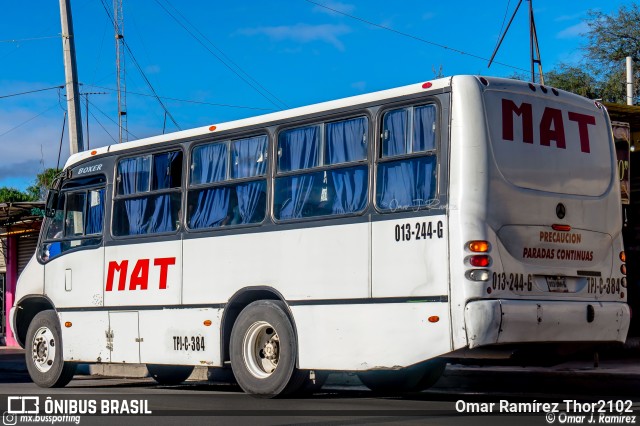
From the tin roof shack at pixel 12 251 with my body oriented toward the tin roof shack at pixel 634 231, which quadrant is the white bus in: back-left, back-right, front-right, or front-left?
front-right

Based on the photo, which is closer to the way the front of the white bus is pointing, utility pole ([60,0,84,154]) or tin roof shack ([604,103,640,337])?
the utility pole

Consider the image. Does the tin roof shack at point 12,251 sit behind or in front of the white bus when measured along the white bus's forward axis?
in front

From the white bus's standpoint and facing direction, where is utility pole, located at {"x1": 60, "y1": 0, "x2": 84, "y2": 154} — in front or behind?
in front

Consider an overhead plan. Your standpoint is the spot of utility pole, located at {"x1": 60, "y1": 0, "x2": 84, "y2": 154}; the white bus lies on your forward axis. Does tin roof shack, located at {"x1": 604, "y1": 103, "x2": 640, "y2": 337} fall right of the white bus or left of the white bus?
left

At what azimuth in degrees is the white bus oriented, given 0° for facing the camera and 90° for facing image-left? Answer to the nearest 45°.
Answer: approximately 135°

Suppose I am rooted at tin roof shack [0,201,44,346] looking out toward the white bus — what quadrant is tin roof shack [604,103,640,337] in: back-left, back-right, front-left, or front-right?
front-left

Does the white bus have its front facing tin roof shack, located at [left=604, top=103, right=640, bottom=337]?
no
